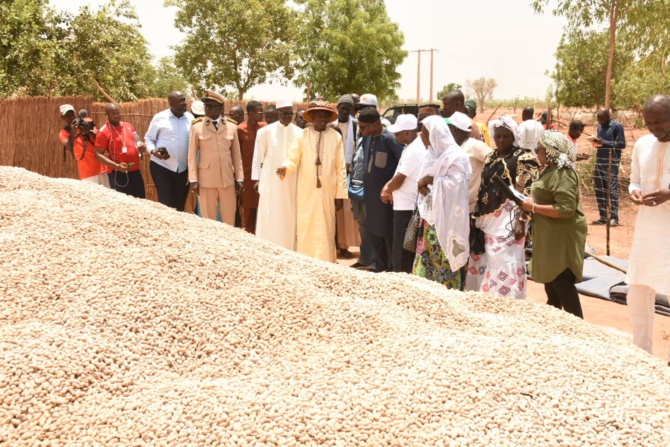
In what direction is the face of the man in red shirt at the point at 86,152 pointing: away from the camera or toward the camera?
toward the camera

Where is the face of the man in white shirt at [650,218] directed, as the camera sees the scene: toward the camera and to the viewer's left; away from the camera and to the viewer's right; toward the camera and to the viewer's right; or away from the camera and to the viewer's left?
toward the camera and to the viewer's left

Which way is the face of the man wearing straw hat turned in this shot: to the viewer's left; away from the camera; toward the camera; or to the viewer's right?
toward the camera

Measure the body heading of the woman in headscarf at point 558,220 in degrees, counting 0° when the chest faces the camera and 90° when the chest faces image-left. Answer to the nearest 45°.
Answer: approximately 90°

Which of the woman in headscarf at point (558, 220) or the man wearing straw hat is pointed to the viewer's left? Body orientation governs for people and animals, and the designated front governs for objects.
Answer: the woman in headscarf

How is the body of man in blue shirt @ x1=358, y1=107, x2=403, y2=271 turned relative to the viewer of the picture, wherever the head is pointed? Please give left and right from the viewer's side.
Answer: facing the viewer and to the left of the viewer

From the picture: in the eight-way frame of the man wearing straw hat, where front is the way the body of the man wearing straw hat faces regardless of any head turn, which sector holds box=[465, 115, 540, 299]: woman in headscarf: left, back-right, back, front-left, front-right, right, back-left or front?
front-left

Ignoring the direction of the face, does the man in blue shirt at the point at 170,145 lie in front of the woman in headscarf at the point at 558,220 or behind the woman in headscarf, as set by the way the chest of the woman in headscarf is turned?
in front

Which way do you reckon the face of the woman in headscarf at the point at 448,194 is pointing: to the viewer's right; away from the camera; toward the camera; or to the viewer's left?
to the viewer's left

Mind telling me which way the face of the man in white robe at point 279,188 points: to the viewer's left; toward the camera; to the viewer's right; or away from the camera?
toward the camera

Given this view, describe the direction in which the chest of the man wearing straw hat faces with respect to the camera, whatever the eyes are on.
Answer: toward the camera

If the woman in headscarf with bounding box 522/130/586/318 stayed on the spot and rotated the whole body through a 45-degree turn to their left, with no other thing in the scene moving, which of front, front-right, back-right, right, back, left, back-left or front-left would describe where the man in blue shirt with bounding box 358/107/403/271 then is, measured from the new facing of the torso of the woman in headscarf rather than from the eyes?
right

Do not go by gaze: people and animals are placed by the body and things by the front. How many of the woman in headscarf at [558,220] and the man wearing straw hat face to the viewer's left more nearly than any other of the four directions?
1

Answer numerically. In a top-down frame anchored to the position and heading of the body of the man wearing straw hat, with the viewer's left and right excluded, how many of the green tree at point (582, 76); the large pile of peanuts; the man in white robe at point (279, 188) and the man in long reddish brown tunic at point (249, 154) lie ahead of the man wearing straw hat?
1

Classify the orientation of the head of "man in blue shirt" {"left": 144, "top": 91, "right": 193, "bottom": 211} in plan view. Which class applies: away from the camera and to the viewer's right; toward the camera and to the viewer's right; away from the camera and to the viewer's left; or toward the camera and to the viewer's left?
toward the camera and to the viewer's right

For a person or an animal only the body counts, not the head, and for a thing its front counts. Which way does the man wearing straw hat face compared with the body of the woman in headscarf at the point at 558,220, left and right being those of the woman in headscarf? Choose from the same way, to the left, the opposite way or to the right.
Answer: to the left

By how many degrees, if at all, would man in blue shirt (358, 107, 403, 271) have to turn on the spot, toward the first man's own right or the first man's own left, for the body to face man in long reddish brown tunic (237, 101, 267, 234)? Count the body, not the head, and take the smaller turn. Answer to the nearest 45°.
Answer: approximately 90° to the first man's own right

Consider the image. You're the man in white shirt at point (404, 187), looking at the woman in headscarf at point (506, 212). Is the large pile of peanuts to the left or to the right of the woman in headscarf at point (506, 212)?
right
